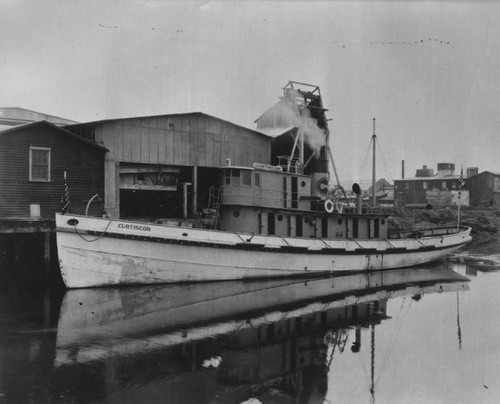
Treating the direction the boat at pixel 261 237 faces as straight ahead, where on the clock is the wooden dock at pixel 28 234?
The wooden dock is roughly at 1 o'clock from the boat.

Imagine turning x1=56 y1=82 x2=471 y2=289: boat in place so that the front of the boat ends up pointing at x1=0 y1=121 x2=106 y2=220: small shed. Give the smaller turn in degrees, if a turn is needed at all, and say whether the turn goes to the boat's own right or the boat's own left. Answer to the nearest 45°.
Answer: approximately 45° to the boat's own right

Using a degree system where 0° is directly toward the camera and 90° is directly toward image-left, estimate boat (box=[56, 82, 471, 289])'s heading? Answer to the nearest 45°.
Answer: approximately 45°
